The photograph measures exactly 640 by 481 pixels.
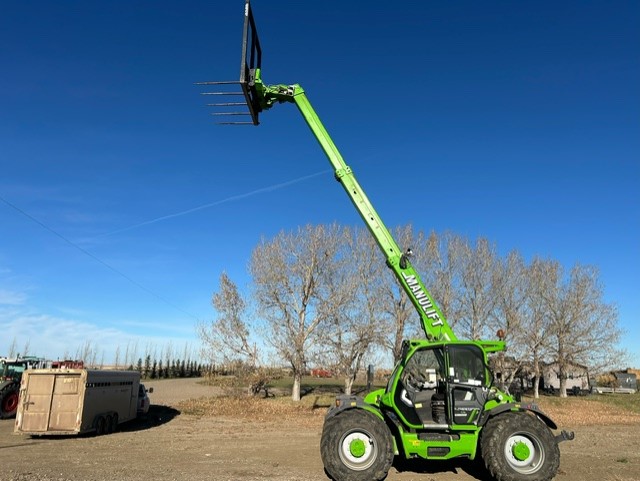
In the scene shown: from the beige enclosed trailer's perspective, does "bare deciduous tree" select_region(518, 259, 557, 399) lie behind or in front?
in front

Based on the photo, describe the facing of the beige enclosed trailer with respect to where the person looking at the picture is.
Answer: facing away from the viewer and to the right of the viewer

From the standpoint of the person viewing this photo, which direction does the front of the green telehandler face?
facing to the left of the viewer

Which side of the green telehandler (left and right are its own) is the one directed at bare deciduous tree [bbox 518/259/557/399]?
right

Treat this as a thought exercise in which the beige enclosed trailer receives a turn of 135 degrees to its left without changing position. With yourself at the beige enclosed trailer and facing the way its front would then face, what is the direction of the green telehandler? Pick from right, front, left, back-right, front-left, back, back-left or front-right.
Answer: back-left
